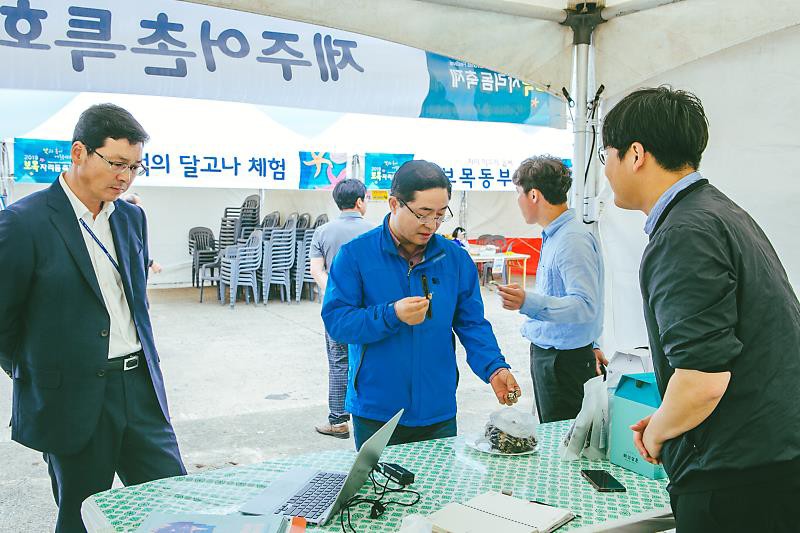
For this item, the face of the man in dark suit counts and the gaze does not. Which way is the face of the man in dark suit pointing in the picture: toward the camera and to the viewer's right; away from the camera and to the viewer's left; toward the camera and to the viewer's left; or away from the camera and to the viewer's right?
toward the camera and to the viewer's right

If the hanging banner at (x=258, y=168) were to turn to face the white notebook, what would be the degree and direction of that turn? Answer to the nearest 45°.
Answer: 0° — it already faces it

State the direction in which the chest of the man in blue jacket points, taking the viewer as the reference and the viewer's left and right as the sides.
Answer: facing the viewer and to the right of the viewer

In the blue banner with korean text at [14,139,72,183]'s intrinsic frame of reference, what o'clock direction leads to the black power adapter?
The black power adapter is roughly at 12 o'clock from the blue banner with korean text.

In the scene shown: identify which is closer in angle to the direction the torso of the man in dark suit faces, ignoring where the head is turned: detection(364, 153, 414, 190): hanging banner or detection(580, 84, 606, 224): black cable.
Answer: the black cable

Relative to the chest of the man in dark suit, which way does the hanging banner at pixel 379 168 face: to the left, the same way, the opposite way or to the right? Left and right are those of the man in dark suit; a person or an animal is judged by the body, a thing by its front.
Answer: to the right

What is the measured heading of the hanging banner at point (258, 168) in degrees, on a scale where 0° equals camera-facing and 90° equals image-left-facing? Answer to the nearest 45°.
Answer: approximately 0°

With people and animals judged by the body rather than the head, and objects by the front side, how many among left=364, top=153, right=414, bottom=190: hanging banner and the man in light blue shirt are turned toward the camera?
1

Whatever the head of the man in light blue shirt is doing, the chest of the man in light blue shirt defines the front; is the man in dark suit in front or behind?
in front

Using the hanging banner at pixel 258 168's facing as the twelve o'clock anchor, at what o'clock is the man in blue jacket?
The man in blue jacket is roughly at 12 o'clock from the hanging banner.

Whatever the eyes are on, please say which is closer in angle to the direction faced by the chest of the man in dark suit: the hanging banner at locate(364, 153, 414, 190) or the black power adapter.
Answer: the black power adapter

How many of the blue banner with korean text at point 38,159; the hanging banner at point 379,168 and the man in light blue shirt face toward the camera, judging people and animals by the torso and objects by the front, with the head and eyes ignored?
2
